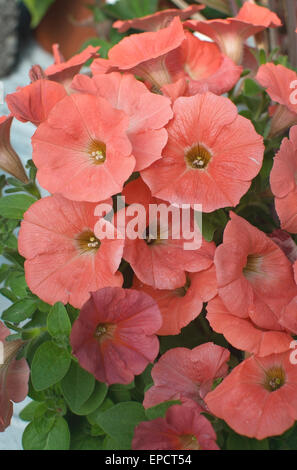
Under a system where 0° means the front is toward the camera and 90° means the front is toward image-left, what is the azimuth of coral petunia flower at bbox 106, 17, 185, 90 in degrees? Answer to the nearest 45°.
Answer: approximately 45°

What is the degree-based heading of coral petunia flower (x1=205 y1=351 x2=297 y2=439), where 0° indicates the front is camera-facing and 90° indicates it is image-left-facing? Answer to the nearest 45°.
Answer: approximately 0°

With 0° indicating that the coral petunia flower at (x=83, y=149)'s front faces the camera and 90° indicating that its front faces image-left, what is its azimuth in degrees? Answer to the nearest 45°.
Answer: approximately 0°

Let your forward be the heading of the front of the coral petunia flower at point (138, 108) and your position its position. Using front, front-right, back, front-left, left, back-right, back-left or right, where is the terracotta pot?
back
